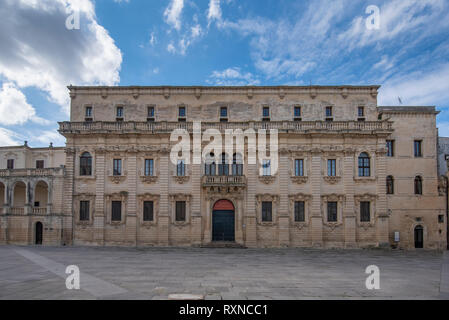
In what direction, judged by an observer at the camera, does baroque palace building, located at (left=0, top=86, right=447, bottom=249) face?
facing the viewer
